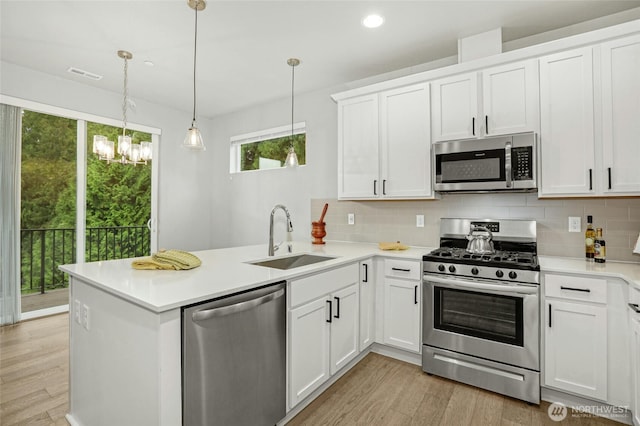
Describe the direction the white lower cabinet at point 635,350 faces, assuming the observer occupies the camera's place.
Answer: facing to the left of the viewer

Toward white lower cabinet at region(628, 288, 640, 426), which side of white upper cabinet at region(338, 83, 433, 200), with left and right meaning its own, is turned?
left

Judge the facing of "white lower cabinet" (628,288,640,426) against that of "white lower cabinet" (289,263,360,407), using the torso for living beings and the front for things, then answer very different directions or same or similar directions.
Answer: very different directions

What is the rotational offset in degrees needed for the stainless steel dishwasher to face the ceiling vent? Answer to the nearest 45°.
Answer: approximately 180°

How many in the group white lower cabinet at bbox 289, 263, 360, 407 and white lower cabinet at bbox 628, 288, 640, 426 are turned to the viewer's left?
1

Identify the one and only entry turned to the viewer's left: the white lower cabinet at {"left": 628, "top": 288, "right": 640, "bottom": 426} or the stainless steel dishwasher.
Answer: the white lower cabinet
